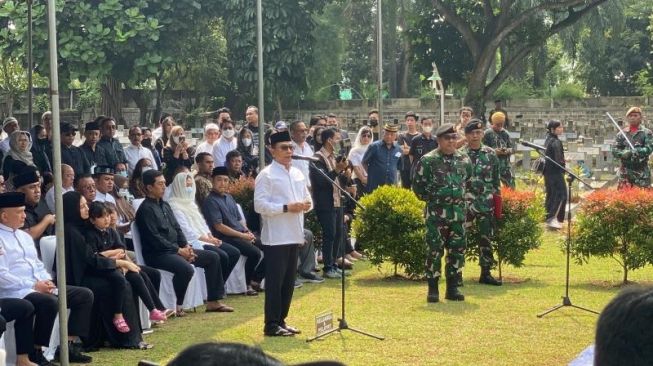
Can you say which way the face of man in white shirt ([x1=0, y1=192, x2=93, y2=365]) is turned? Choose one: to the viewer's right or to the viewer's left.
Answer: to the viewer's right

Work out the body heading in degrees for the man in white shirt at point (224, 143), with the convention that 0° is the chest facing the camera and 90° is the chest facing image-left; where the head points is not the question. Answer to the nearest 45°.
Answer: approximately 315°

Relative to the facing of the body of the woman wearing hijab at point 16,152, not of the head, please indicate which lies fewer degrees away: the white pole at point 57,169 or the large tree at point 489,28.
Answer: the white pole

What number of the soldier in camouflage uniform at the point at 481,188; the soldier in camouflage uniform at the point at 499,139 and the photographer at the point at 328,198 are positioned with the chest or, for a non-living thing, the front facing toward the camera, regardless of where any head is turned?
2

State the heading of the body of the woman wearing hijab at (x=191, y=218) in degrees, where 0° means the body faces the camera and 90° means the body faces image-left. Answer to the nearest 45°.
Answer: approximately 315°

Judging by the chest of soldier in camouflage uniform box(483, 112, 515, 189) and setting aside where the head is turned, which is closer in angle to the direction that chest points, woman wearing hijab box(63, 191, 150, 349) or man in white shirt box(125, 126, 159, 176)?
the woman wearing hijab

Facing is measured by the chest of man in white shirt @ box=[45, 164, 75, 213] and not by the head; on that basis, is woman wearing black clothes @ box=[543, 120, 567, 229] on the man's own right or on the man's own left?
on the man's own left
